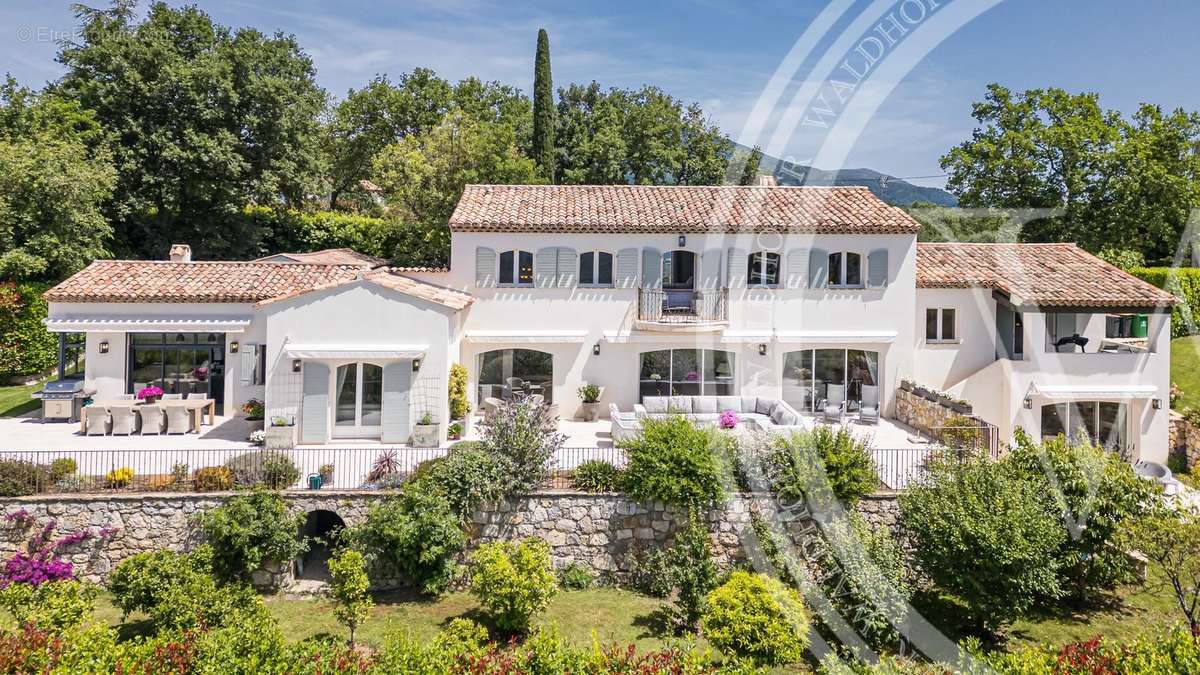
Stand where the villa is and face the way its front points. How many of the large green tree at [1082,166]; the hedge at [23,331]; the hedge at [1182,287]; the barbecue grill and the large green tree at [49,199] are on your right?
3

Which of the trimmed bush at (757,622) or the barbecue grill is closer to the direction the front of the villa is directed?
the trimmed bush

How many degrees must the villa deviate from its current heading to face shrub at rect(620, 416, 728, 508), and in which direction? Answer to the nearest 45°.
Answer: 0° — it already faces it

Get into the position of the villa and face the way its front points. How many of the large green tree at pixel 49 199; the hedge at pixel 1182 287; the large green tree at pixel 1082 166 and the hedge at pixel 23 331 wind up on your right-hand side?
2

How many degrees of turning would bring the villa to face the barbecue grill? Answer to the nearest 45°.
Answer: approximately 90° to its right

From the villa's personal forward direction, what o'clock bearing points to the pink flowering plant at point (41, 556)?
The pink flowering plant is roughly at 2 o'clock from the villa.

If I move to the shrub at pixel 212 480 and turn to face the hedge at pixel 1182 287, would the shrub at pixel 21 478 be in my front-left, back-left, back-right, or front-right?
back-left

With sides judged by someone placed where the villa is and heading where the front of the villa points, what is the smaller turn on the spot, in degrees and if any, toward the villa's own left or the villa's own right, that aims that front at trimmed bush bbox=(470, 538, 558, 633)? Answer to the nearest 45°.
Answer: approximately 45° to the villa's own right

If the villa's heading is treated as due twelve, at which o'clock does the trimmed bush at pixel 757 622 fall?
The trimmed bush is roughly at 12 o'clock from the villa.

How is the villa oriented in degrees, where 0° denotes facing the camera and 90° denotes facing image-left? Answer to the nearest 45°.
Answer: approximately 0°

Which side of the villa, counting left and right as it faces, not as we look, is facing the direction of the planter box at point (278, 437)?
right

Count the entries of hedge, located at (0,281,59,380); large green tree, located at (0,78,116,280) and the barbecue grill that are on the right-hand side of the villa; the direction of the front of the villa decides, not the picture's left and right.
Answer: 3
